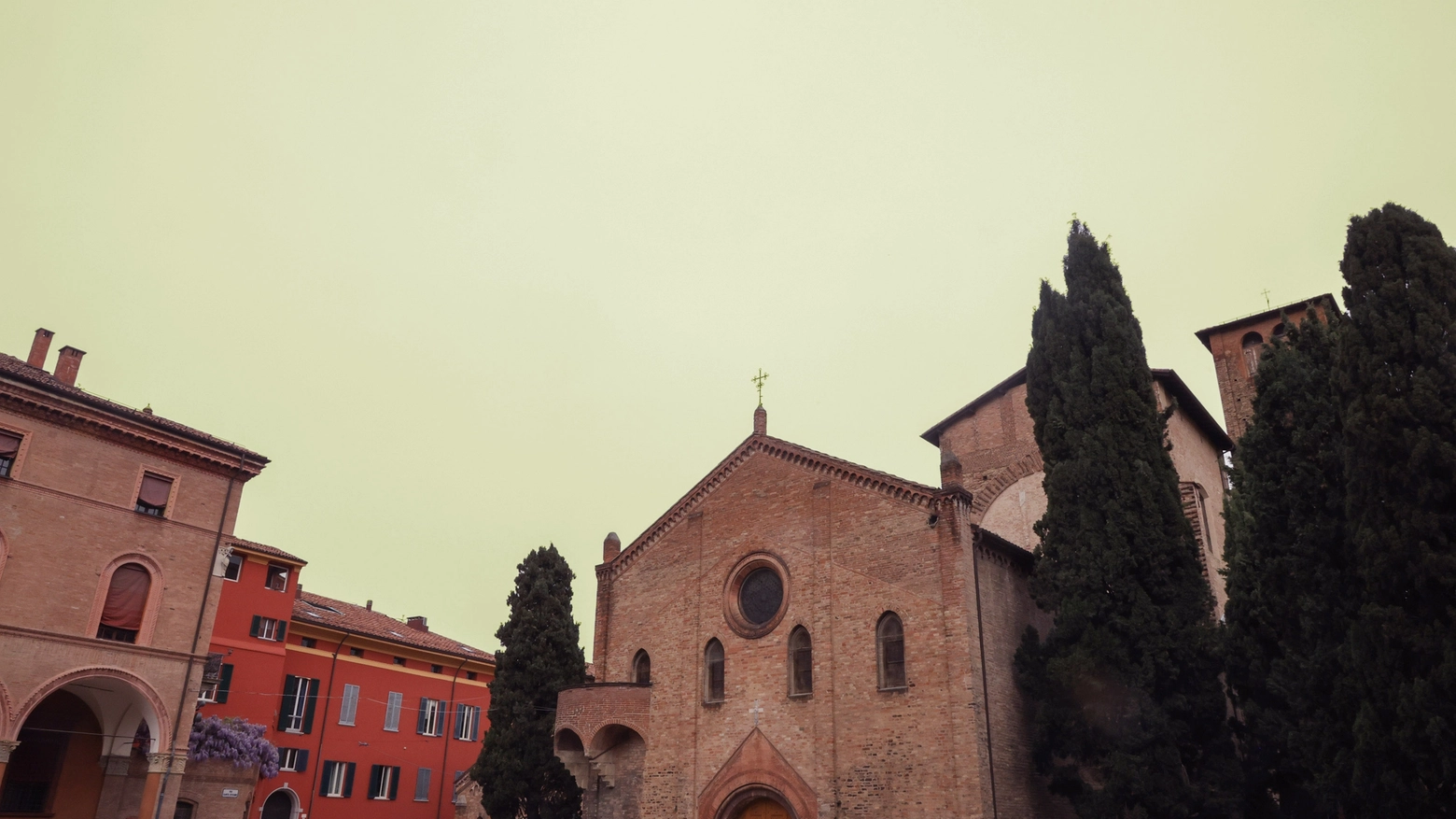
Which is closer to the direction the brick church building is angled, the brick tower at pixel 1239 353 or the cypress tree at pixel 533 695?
the cypress tree

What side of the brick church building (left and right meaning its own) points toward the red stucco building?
right

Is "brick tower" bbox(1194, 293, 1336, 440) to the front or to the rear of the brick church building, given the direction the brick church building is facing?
to the rear

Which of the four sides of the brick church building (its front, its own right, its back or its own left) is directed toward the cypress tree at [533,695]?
right

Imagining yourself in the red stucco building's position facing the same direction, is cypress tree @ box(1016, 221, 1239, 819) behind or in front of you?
in front

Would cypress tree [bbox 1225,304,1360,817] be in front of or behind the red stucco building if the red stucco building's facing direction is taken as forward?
in front

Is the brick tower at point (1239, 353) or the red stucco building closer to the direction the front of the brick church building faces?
the red stucco building

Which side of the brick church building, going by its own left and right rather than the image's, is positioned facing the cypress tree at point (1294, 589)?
left

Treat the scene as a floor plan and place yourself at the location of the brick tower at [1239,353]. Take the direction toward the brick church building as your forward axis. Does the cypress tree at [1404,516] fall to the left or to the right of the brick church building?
left

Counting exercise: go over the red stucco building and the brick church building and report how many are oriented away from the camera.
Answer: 0

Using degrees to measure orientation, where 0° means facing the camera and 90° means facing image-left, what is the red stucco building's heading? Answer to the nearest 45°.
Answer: approximately 315°
